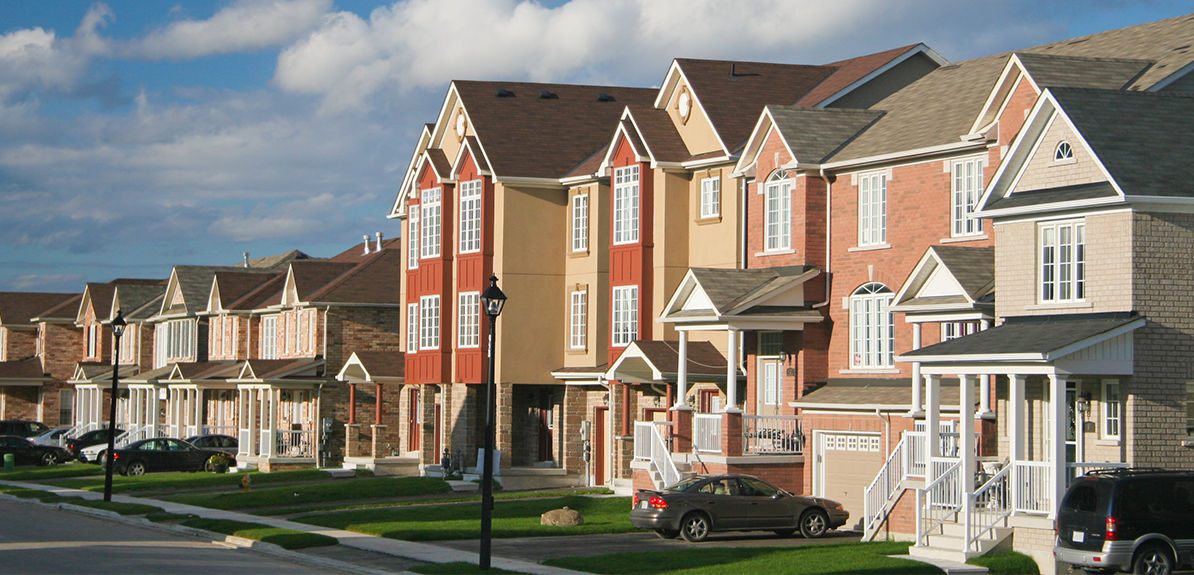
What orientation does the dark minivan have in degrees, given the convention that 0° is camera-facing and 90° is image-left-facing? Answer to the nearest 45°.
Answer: approximately 225°

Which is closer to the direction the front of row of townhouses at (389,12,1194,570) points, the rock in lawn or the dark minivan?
the rock in lawn

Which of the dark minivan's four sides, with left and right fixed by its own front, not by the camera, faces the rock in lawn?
left

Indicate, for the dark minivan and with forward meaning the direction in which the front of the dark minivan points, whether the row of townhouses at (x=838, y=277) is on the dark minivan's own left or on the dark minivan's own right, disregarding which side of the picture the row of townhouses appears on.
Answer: on the dark minivan's own left

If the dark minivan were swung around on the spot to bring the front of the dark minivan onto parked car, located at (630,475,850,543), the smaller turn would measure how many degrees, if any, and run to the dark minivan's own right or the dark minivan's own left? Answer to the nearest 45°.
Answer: approximately 90° to the dark minivan's own left

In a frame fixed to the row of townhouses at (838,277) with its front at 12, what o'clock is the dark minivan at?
The dark minivan is roughly at 10 o'clock from the row of townhouses.

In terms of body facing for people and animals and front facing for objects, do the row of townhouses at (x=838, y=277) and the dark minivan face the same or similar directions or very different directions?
very different directions

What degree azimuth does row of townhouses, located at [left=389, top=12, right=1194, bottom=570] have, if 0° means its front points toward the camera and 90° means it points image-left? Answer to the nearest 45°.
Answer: approximately 45°
